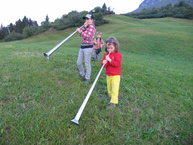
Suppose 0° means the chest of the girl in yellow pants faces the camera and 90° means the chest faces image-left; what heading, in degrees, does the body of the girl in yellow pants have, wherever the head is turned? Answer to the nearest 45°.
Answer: approximately 45°
